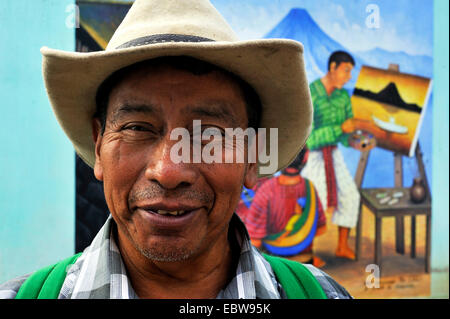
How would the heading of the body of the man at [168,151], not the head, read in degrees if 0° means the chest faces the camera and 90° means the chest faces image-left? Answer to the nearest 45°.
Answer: approximately 0°
